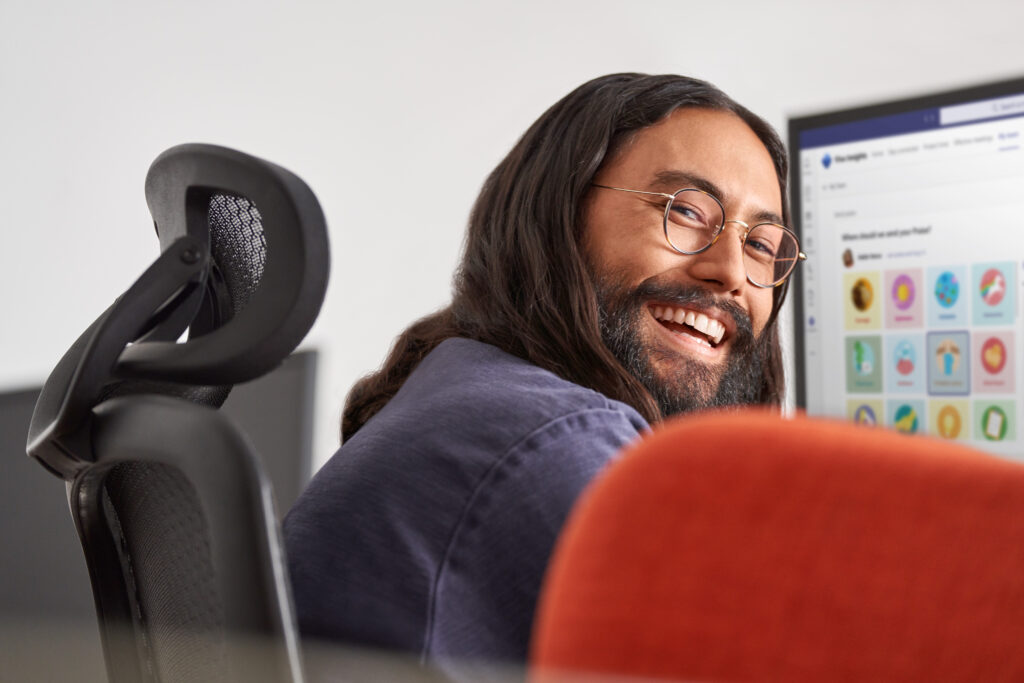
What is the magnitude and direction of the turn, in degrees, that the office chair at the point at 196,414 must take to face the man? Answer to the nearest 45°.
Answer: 0° — it already faces them

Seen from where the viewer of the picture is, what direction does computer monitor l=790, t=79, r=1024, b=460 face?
facing the viewer and to the left of the viewer

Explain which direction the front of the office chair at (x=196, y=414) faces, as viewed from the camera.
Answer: facing away from the viewer and to the right of the viewer

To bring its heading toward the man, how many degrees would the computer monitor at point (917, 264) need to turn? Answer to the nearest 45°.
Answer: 0° — it already faces them

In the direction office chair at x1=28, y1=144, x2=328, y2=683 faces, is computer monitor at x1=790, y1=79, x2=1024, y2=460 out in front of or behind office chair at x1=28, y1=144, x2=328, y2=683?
in front
